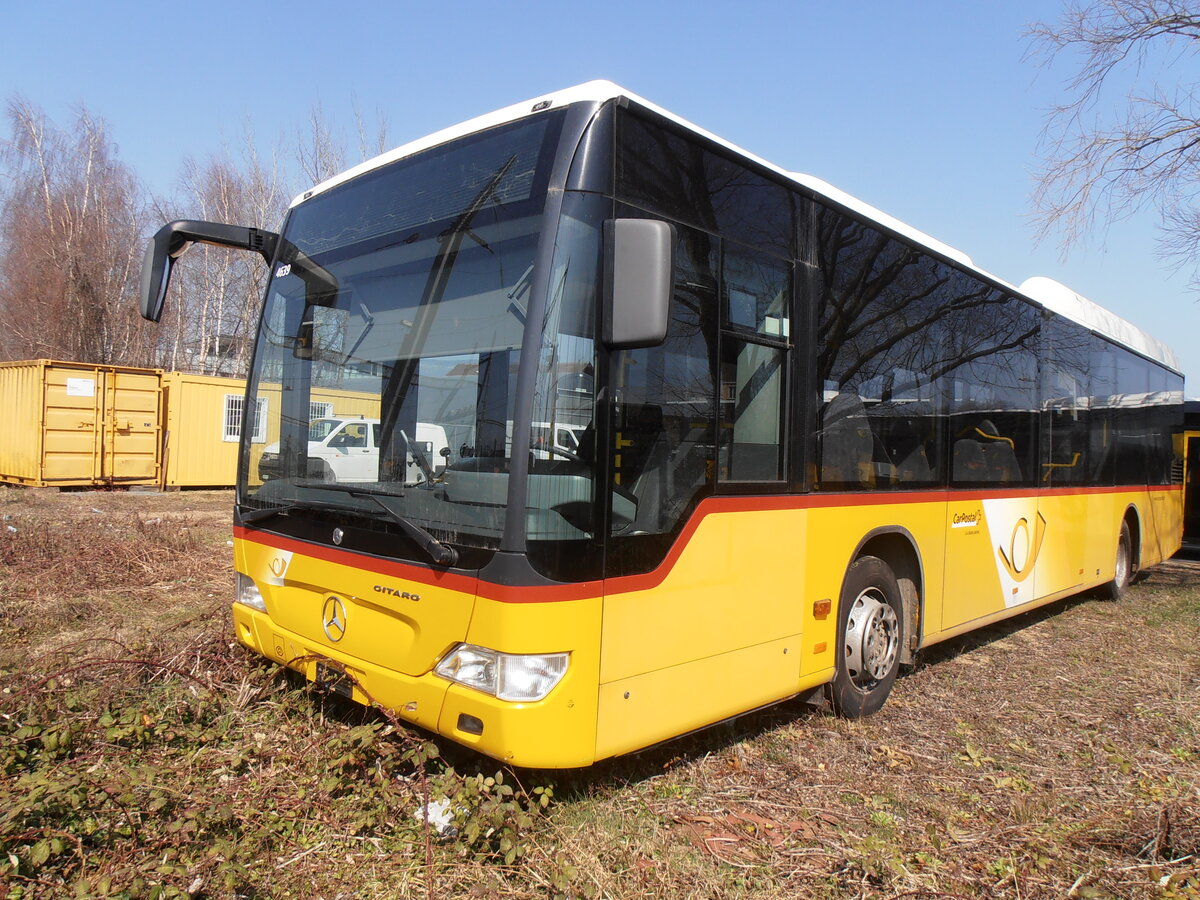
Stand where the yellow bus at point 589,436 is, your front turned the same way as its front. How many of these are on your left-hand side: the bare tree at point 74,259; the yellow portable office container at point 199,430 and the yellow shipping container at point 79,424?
0

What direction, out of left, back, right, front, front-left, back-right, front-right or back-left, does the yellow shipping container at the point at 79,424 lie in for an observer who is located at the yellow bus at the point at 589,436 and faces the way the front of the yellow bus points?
right

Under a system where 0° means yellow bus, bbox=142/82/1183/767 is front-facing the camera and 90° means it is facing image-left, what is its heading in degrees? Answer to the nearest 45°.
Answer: approximately 45°

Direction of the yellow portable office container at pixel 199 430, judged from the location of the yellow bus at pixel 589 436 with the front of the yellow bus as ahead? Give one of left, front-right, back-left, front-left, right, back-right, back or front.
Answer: right

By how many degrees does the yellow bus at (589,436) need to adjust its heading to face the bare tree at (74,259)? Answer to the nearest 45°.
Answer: approximately 90° to its right
